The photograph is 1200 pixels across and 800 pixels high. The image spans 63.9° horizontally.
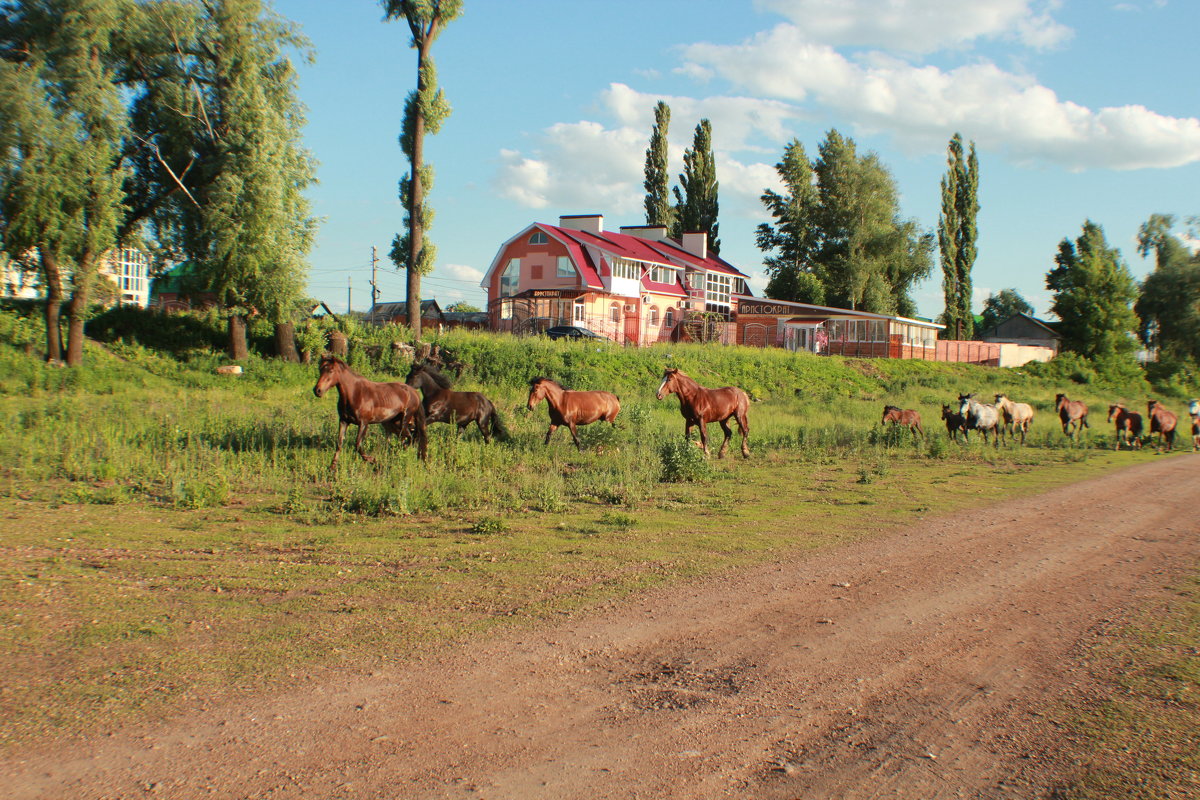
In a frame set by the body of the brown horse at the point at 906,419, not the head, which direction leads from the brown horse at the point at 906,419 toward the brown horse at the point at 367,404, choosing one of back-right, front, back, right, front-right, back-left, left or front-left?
front-left

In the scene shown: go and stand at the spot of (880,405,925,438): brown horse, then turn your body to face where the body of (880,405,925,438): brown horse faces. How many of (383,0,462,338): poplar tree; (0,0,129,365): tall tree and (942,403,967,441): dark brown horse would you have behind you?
1

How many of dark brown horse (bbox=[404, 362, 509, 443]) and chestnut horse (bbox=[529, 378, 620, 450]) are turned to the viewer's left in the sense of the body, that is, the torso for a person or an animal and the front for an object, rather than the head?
2

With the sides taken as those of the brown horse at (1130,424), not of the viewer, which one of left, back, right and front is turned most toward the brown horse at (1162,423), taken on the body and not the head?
back

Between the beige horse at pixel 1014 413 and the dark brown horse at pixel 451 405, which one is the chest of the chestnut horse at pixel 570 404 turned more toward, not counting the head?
the dark brown horse

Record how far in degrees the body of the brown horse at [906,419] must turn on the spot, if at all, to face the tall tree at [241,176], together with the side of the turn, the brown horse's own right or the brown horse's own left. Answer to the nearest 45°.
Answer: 0° — it already faces it

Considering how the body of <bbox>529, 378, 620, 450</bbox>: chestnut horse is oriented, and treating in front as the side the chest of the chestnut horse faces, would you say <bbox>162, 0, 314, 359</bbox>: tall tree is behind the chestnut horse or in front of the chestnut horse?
in front

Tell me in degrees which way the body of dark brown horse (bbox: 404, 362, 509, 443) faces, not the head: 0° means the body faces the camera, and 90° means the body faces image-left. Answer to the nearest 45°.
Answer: approximately 90°

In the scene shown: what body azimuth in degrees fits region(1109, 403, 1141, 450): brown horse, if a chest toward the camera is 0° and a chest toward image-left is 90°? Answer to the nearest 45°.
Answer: approximately 45°

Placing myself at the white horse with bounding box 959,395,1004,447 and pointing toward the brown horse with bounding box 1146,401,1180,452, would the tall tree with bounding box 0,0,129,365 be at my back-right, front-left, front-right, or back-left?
back-left

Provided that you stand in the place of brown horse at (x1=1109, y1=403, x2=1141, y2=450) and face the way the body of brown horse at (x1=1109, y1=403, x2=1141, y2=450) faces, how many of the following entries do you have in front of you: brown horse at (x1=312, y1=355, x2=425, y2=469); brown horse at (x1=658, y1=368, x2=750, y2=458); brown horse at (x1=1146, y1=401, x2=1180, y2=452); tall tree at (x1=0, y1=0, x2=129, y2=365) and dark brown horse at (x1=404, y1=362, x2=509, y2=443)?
4

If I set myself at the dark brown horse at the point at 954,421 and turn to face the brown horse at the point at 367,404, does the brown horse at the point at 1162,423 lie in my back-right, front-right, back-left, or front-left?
back-left

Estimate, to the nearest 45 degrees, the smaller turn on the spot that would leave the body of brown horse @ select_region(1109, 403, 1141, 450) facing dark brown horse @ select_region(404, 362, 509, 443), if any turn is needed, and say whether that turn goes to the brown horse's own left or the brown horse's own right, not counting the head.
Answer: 0° — it already faces it

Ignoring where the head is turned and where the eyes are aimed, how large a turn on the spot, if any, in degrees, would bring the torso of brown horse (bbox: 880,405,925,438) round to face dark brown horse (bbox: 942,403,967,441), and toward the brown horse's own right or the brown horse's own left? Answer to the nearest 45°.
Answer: approximately 180°

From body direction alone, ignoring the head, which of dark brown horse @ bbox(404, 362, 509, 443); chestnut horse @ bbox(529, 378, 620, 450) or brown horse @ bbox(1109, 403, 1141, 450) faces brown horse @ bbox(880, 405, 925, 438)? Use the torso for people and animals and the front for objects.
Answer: brown horse @ bbox(1109, 403, 1141, 450)

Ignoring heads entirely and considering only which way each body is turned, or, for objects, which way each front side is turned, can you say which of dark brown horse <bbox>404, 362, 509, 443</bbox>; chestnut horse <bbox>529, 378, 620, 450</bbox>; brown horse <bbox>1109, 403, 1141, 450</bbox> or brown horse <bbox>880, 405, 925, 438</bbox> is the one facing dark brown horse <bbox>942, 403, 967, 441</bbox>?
brown horse <bbox>1109, 403, 1141, 450</bbox>

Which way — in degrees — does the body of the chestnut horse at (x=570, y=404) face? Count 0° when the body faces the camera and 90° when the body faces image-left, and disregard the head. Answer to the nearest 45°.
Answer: approximately 90°

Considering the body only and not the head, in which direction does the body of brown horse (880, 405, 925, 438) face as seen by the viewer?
to the viewer's left
